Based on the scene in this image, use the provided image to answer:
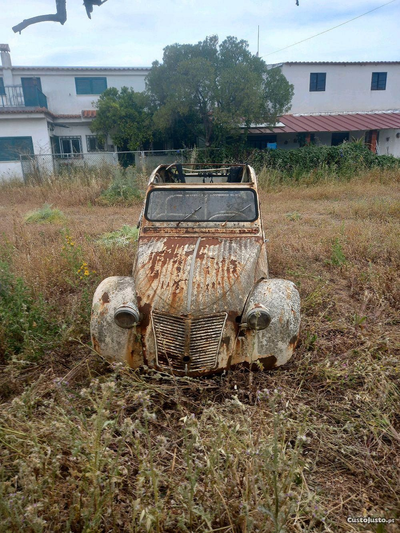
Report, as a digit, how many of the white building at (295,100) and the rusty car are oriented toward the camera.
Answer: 2

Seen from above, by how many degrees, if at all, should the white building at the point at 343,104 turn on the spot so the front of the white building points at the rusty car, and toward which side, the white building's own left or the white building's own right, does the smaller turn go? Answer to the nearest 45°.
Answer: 0° — it already faces it

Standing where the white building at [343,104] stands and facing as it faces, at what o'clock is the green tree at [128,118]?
The green tree is roughly at 2 o'clock from the white building.

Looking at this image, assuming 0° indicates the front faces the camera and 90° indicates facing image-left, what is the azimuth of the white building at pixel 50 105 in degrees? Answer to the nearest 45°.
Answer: approximately 0°

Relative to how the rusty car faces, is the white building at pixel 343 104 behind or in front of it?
behind

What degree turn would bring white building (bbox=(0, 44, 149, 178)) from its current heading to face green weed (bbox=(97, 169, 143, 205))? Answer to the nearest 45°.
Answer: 0° — it already faces it

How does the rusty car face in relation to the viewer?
toward the camera

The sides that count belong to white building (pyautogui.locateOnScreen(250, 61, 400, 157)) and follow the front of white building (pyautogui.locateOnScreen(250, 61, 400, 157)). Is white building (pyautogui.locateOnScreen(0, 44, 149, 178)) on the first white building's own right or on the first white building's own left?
on the first white building's own right

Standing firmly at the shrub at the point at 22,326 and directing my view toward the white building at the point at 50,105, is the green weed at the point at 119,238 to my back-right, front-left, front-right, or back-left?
front-right

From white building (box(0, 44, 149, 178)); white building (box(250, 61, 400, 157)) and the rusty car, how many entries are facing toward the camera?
3

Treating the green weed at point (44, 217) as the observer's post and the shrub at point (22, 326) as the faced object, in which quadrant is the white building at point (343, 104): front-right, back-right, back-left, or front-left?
back-left

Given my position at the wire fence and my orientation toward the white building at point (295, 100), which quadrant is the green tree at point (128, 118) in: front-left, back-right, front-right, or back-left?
front-left

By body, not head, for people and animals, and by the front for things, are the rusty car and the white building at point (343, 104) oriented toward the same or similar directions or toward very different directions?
same or similar directions

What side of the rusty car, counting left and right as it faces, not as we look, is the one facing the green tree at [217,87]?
back

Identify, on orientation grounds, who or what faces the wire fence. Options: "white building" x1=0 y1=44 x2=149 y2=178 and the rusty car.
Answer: the white building

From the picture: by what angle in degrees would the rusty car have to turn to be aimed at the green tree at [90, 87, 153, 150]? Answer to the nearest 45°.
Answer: approximately 180°

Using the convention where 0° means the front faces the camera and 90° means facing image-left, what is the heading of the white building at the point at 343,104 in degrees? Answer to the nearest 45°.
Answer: approximately 0°

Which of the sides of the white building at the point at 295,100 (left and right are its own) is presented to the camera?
front

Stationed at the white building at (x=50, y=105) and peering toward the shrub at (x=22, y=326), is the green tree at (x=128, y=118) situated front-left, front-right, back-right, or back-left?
front-left

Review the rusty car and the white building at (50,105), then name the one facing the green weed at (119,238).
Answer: the white building

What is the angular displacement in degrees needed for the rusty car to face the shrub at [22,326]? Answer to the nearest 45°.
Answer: approximately 90° to its right

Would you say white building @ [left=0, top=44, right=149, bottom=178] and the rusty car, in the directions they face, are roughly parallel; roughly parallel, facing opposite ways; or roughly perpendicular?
roughly parallel
